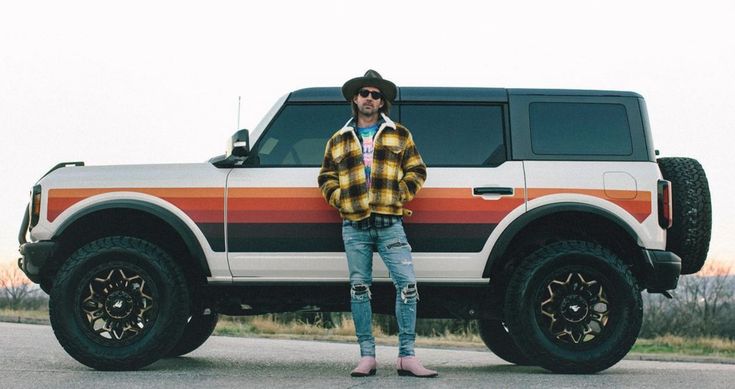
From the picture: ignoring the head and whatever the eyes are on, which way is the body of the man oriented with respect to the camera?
toward the camera

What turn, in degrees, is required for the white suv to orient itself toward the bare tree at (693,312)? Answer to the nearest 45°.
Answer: approximately 135° to its right

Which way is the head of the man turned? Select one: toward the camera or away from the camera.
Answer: toward the camera

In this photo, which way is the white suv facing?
to the viewer's left

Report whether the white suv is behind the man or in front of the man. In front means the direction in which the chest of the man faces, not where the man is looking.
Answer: behind

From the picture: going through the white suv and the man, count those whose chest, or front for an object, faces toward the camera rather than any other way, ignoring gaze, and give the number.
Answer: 1

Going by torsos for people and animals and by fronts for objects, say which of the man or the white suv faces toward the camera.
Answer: the man

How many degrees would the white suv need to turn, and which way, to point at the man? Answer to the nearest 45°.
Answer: approximately 45° to its left

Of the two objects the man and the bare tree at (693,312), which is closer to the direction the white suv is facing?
the man

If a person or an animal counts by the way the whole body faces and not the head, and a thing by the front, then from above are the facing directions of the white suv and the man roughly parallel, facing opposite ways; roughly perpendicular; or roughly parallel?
roughly perpendicular
